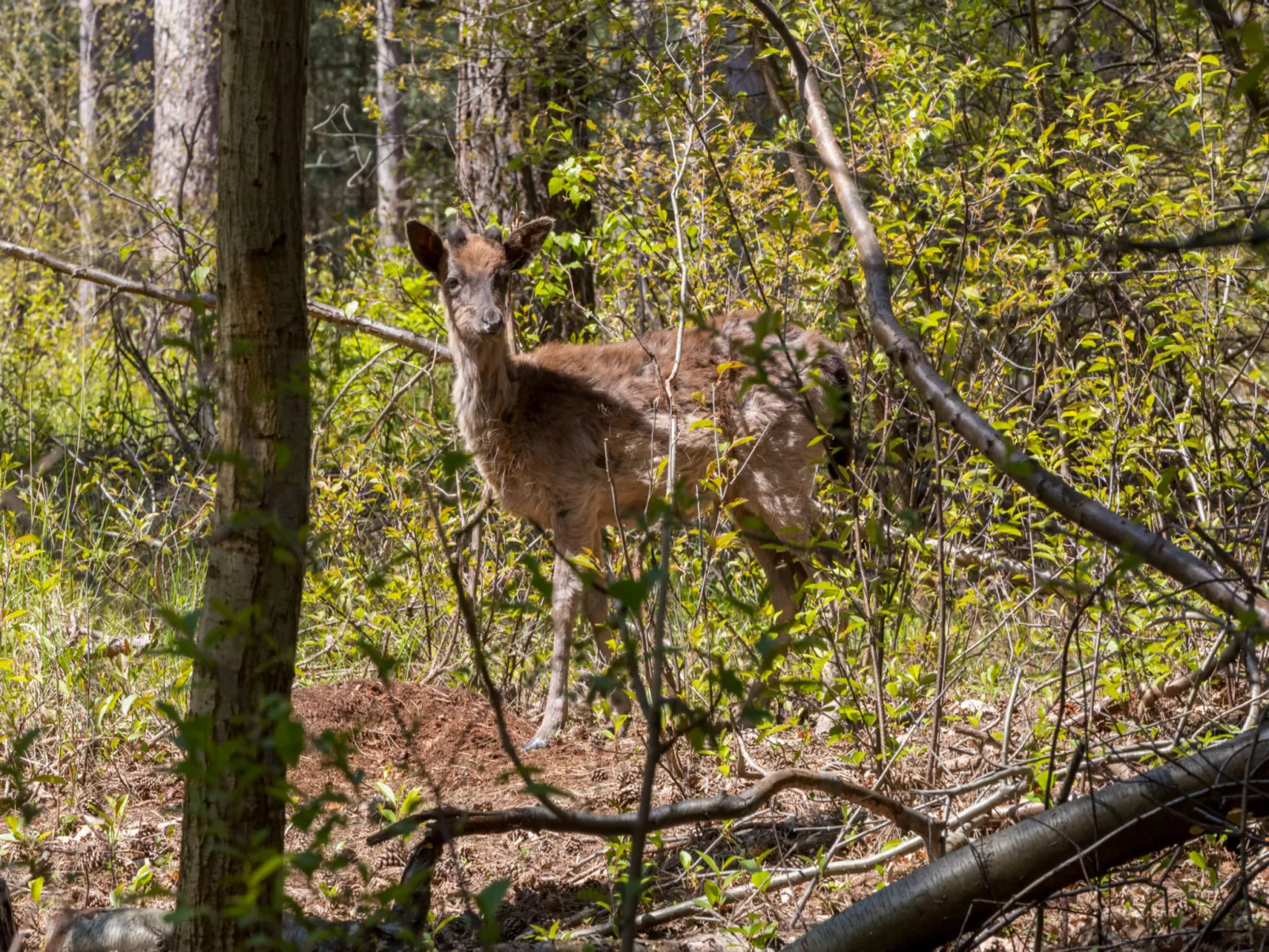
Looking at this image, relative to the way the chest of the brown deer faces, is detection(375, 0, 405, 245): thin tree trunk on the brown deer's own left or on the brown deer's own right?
on the brown deer's own right

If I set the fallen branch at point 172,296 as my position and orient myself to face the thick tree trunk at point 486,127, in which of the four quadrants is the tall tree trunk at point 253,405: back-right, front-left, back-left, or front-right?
back-right

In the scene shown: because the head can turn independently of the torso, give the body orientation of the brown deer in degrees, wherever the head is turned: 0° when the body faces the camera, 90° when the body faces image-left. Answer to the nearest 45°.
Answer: approximately 90°

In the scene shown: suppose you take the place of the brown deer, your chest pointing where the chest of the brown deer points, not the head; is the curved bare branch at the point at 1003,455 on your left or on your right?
on your left

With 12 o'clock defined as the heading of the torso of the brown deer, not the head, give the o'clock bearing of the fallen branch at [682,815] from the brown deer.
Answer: The fallen branch is roughly at 9 o'clock from the brown deer.

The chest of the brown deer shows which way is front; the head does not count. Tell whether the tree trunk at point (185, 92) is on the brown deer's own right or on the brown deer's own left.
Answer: on the brown deer's own right

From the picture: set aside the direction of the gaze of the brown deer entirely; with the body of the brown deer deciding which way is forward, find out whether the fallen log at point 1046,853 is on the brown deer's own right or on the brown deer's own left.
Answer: on the brown deer's own left

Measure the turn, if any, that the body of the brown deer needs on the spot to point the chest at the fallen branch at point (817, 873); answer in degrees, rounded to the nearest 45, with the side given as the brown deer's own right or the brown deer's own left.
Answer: approximately 90° to the brown deer's own left
